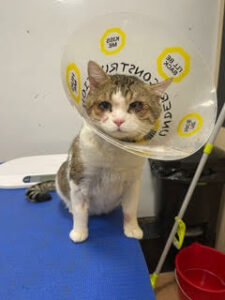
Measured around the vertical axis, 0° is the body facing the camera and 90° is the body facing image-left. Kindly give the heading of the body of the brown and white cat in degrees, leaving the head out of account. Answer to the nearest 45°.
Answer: approximately 0°
